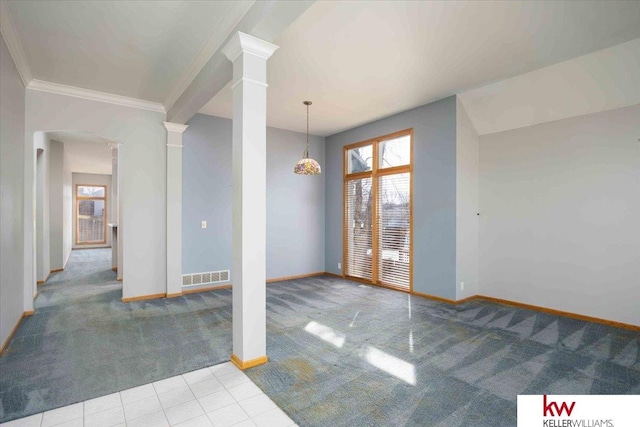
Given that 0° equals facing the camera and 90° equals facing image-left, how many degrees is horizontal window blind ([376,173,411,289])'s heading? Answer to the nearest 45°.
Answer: approximately 45°

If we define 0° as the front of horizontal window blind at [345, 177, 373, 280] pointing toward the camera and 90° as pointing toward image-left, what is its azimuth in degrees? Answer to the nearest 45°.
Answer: approximately 45°

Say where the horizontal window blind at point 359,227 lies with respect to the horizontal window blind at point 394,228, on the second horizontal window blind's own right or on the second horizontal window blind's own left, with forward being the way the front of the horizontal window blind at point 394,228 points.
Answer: on the second horizontal window blind's own right

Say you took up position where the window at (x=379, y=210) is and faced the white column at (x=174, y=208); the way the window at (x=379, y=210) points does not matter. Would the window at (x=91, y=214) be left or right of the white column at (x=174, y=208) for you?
right

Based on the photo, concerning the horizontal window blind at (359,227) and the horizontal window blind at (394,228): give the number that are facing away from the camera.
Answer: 0

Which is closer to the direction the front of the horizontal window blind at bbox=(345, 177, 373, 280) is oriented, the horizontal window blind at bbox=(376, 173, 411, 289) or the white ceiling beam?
the white ceiling beam

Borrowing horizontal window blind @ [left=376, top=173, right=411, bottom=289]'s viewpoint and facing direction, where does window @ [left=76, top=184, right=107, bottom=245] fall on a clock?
The window is roughly at 2 o'clock from the horizontal window blind.

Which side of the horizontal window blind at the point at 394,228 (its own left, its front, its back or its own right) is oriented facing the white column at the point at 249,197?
front

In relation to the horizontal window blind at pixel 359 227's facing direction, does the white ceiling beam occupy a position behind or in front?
in front

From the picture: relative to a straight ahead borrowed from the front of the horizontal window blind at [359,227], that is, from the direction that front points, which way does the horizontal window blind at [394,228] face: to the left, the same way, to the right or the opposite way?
the same way

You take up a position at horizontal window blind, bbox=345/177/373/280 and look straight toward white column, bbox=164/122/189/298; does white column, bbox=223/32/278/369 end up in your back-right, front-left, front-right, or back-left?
front-left

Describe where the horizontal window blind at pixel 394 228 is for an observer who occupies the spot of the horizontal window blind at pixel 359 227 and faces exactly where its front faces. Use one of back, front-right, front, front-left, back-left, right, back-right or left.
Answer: left

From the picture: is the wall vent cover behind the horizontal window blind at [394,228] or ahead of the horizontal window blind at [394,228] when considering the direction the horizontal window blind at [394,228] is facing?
ahead
